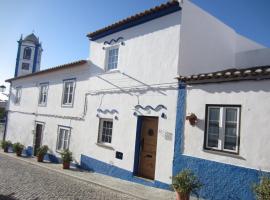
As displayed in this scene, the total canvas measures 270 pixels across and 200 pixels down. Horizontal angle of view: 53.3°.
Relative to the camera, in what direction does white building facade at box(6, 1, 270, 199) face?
facing the viewer and to the left of the viewer

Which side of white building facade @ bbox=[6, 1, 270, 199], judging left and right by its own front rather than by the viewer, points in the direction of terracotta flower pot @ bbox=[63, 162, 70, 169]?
right

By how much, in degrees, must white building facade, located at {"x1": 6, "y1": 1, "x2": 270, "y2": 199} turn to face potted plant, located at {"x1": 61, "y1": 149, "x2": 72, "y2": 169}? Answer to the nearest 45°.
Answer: approximately 90° to its right

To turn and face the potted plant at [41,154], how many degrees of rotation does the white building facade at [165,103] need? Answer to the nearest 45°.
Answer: approximately 90° to its right

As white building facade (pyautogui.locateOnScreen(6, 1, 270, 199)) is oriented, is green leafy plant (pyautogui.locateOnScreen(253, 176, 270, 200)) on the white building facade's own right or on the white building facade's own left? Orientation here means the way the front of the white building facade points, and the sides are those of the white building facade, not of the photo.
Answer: on the white building facade's own left
